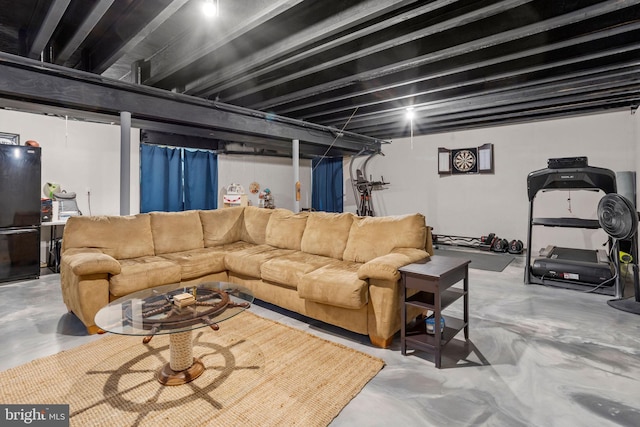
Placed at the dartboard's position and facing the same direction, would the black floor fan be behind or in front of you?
in front

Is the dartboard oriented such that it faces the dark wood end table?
yes

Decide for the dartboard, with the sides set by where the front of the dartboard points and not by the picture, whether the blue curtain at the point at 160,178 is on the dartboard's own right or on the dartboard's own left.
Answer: on the dartboard's own right

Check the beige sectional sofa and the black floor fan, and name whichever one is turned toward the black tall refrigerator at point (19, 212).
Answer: the black floor fan

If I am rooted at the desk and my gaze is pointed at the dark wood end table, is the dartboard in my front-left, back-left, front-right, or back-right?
front-left

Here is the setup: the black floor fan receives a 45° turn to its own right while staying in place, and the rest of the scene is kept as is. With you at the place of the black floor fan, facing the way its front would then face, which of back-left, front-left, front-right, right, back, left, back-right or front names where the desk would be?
front-left

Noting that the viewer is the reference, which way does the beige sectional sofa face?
facing the viewer

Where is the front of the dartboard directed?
toward the camera

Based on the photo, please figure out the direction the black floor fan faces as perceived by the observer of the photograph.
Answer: facing the viewer and to the left of the viewer

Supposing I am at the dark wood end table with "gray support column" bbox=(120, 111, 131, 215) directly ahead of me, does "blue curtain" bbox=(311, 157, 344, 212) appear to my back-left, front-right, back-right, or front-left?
front-right

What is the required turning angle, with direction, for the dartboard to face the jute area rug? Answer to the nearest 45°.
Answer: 0° — it already faces it

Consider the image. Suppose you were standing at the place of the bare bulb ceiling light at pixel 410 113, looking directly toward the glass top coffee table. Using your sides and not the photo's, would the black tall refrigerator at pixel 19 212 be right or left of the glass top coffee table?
right

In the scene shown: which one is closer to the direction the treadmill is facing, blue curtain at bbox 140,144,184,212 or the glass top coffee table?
the glass top coffee table

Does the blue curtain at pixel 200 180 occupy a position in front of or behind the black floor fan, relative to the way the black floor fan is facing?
in front
